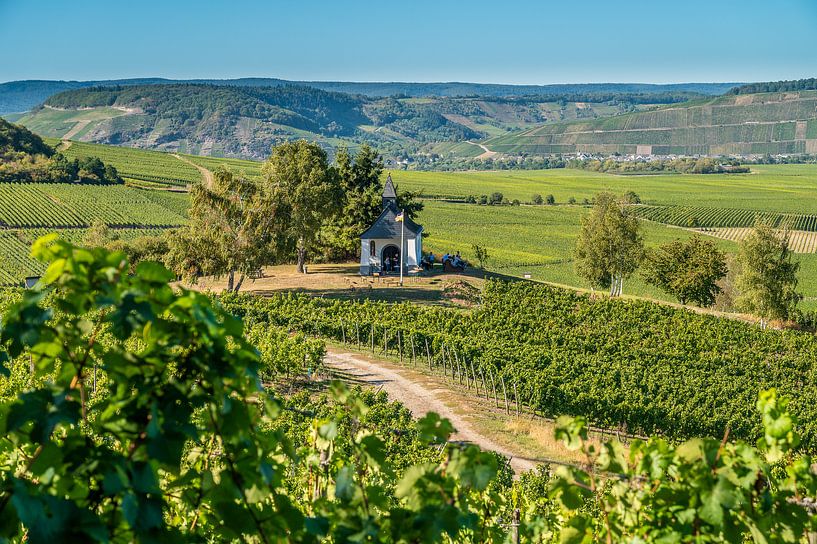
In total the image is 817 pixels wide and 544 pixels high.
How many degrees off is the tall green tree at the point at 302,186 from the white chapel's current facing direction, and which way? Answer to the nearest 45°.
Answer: approximately 45° to its right

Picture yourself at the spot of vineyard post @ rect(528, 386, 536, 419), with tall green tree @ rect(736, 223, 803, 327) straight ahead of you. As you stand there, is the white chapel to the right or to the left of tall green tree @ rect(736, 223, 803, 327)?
left

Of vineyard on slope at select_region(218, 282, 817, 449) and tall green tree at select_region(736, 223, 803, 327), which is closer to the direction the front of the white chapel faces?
the vineyard on slope

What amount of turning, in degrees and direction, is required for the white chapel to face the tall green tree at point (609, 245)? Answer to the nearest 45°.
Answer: approximately 90° to its left

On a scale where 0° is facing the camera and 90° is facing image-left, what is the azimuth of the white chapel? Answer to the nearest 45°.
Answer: approximately 0°

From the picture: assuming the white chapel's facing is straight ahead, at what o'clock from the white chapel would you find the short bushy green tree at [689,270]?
The short bushy green tree is roughly at 9 o'clock from the white chapel.

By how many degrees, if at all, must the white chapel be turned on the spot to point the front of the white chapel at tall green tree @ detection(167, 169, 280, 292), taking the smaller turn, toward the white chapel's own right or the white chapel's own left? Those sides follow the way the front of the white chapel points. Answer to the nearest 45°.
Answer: approximately 45° to the white chapel's own right

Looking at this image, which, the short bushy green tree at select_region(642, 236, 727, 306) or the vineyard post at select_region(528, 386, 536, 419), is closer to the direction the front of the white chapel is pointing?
the vineyard post

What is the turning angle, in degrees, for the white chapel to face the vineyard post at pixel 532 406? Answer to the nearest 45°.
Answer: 0° — it already faces it
